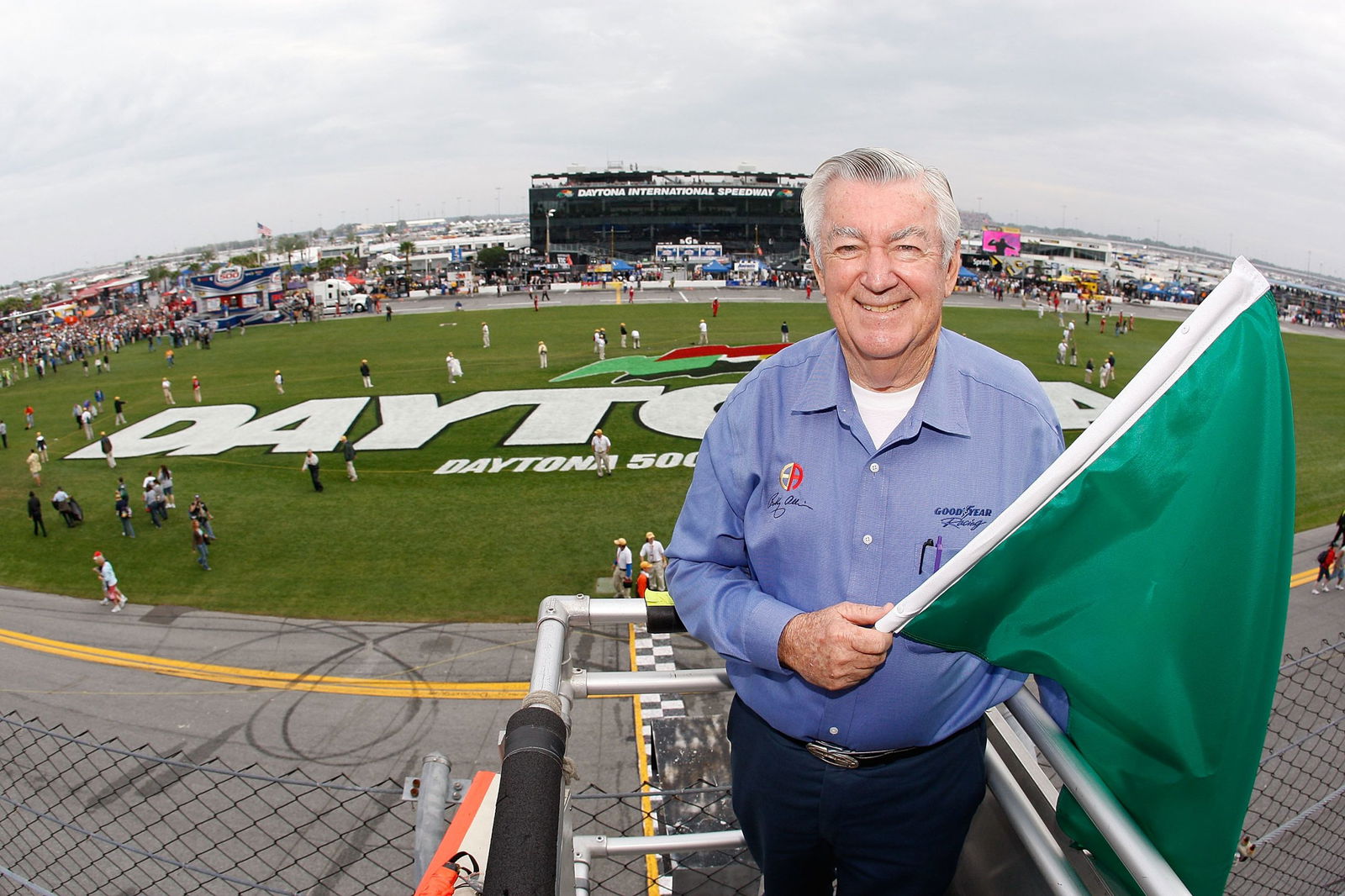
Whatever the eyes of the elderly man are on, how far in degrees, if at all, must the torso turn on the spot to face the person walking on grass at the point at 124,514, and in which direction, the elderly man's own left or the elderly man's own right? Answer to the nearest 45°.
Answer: approximately 135° to the elderly man's own right

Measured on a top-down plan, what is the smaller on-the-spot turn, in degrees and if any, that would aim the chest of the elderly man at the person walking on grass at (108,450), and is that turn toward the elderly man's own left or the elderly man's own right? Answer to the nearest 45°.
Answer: approximately 135° to the elderly man's own right

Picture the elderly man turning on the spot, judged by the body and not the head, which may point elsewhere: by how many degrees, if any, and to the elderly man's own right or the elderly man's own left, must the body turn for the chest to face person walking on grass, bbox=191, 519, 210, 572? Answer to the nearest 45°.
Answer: approximately 135° to the elderly man's own right

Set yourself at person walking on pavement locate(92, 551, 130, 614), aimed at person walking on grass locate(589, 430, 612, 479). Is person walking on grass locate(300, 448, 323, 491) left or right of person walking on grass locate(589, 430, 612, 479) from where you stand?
left

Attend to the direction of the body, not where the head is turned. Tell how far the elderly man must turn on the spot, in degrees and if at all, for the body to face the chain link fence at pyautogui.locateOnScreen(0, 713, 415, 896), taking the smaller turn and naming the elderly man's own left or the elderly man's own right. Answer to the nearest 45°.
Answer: approximately 135° to the elderly man's own right

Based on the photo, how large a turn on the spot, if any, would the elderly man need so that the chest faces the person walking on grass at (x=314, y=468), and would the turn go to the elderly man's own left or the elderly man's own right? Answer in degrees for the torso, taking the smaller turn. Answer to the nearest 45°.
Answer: approximately 135° to the elderly man's own right

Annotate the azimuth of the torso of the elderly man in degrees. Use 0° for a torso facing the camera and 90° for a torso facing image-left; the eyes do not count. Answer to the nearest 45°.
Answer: approximately 0°
